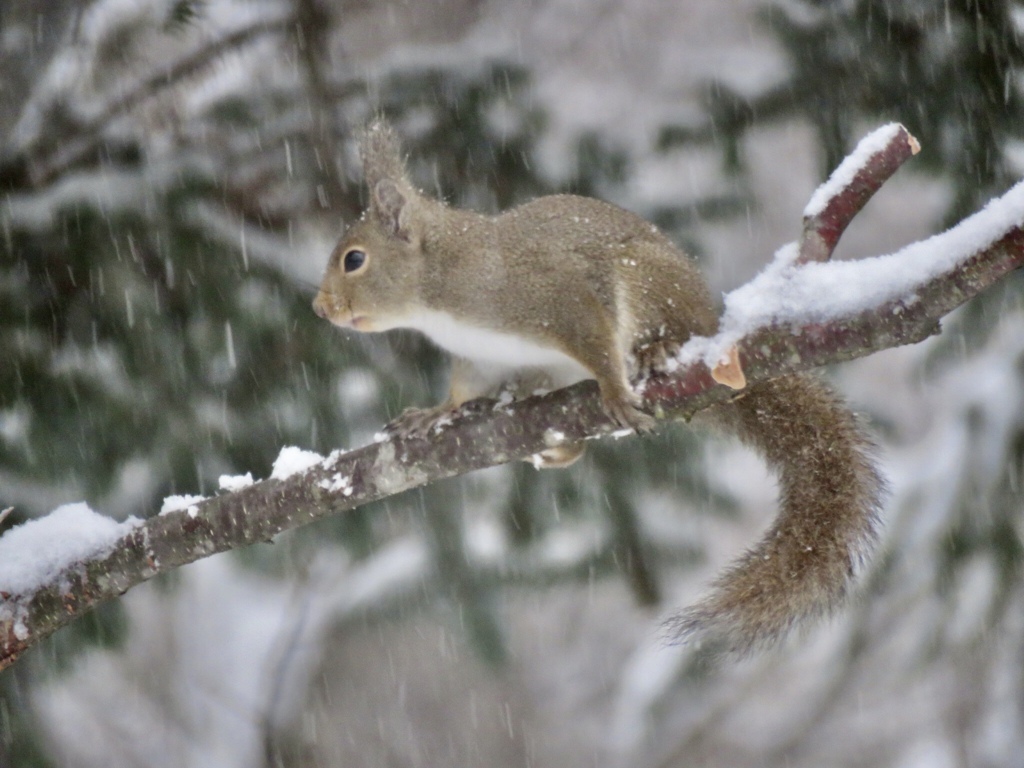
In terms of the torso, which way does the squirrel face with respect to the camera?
to the viewer's left

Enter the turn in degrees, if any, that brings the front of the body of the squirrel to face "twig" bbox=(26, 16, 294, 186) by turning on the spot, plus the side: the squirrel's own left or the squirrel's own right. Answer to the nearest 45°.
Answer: approximately 45° to the squirrel's own right
